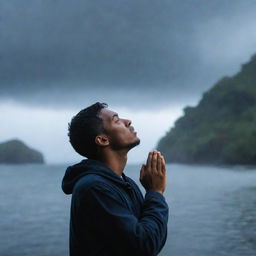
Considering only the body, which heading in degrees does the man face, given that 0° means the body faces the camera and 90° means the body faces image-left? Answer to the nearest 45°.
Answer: approximately 270°

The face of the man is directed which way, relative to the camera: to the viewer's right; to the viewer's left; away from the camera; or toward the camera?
to the viewer's right
